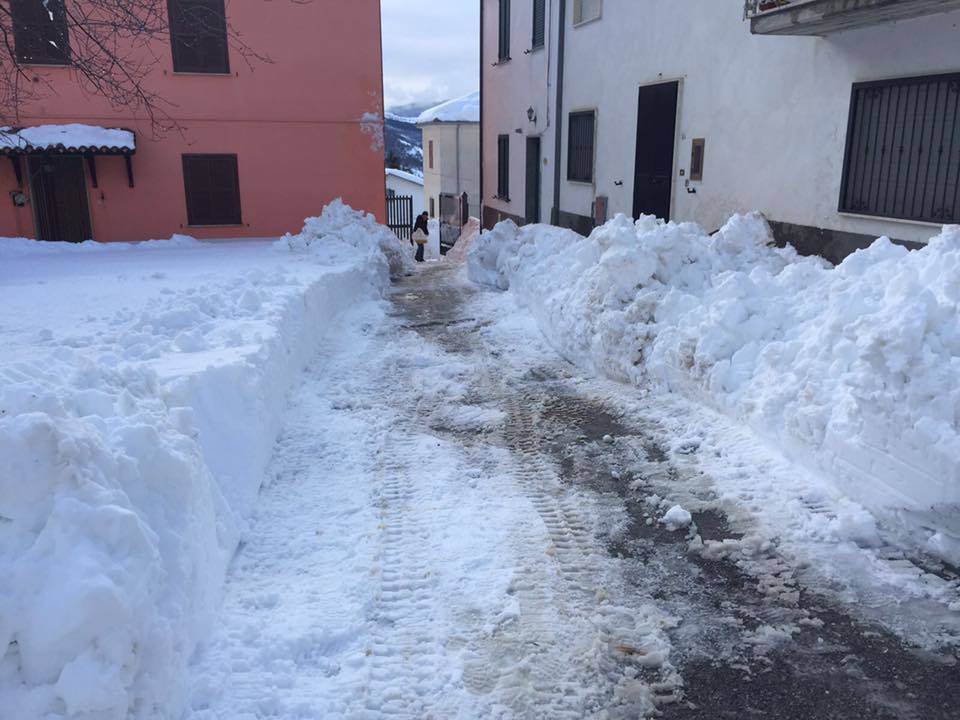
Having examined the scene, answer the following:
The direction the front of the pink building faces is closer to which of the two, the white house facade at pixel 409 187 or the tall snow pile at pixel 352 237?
the tall snow pile

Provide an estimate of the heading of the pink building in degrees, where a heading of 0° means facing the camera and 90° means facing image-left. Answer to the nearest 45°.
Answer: approximately 0°

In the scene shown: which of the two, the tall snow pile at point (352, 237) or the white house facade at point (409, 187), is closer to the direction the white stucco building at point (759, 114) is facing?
the tall snow pile

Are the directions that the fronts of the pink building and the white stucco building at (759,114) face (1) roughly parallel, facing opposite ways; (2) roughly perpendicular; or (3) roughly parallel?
roughly perpendicular

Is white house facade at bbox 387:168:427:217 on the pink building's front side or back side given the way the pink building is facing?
on the back side

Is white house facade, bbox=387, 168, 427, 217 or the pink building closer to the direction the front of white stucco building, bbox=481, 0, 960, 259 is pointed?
the pink building

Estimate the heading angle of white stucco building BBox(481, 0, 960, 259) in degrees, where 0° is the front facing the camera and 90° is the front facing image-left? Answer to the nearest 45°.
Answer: approximately 45°

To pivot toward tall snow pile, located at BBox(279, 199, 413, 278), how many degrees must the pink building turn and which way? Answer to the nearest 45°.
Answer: approximately 45° to its left

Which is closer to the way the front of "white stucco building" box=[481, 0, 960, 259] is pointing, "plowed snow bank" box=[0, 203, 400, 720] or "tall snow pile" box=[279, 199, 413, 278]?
the plowed snow bank

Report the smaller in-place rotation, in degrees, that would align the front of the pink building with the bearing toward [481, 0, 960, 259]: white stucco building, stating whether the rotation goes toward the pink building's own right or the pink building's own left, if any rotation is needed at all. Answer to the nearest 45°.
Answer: approximately 45° to the pink building's own left
